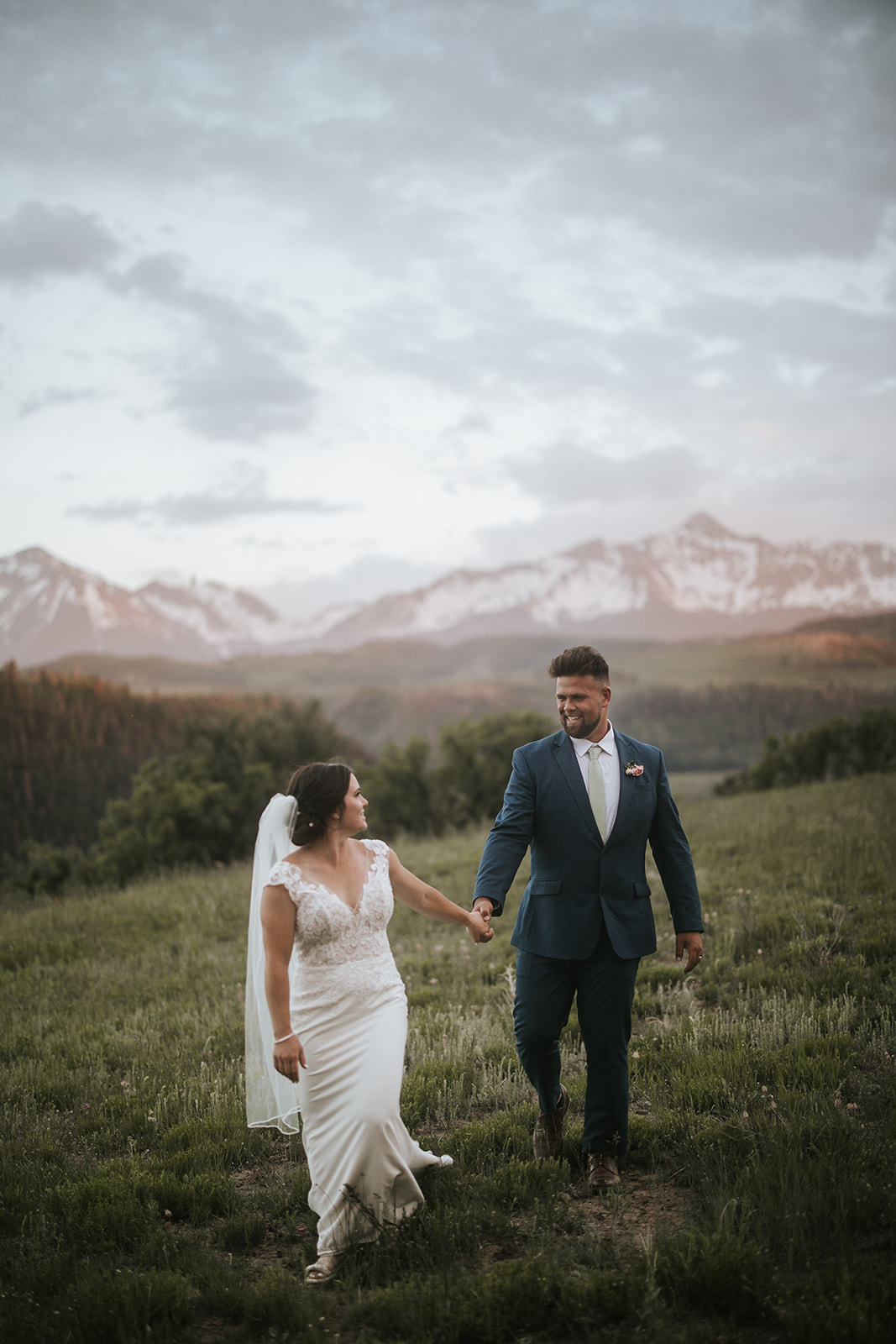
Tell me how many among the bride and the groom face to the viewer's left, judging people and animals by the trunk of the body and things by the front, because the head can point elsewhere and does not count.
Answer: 0

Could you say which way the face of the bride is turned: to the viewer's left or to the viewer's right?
to the viewer's right

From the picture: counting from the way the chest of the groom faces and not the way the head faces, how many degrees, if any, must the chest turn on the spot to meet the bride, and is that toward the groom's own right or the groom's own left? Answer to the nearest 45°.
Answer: approximately 45° to the groom's own right

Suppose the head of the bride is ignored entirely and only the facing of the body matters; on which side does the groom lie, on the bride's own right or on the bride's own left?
on the bride's own left

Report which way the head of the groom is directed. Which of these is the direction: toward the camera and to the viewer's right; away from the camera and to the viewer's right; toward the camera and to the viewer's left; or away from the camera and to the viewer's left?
toward the camera and to the viewer's left

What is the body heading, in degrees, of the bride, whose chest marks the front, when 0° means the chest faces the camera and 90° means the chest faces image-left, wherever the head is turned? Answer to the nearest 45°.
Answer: approximately 315°

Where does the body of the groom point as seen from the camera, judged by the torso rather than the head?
toward the camera
